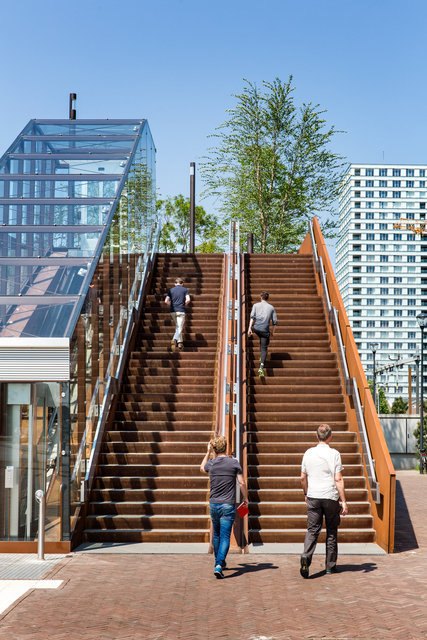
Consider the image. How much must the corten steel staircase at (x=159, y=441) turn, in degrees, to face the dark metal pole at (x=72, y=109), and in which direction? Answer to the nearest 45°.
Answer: approximately 180°

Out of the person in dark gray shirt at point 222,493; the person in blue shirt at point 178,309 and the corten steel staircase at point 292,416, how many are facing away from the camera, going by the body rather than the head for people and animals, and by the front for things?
2

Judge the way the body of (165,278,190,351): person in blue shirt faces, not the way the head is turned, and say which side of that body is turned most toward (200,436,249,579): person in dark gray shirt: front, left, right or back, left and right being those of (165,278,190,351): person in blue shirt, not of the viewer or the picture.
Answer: back

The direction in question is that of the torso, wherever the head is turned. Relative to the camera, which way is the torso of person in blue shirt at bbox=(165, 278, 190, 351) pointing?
away from the camera

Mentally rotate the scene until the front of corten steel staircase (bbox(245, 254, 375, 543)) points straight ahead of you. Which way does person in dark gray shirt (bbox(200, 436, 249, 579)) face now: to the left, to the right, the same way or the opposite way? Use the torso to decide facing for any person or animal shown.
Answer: the opposite way

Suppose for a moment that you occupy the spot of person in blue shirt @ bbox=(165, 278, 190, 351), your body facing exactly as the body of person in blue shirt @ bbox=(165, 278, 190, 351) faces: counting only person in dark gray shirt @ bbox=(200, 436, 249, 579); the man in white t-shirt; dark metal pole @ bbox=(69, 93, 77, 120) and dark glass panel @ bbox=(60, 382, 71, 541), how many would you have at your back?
3

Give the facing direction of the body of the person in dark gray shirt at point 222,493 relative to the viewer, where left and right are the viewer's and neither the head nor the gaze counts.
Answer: facing away from the viewer
